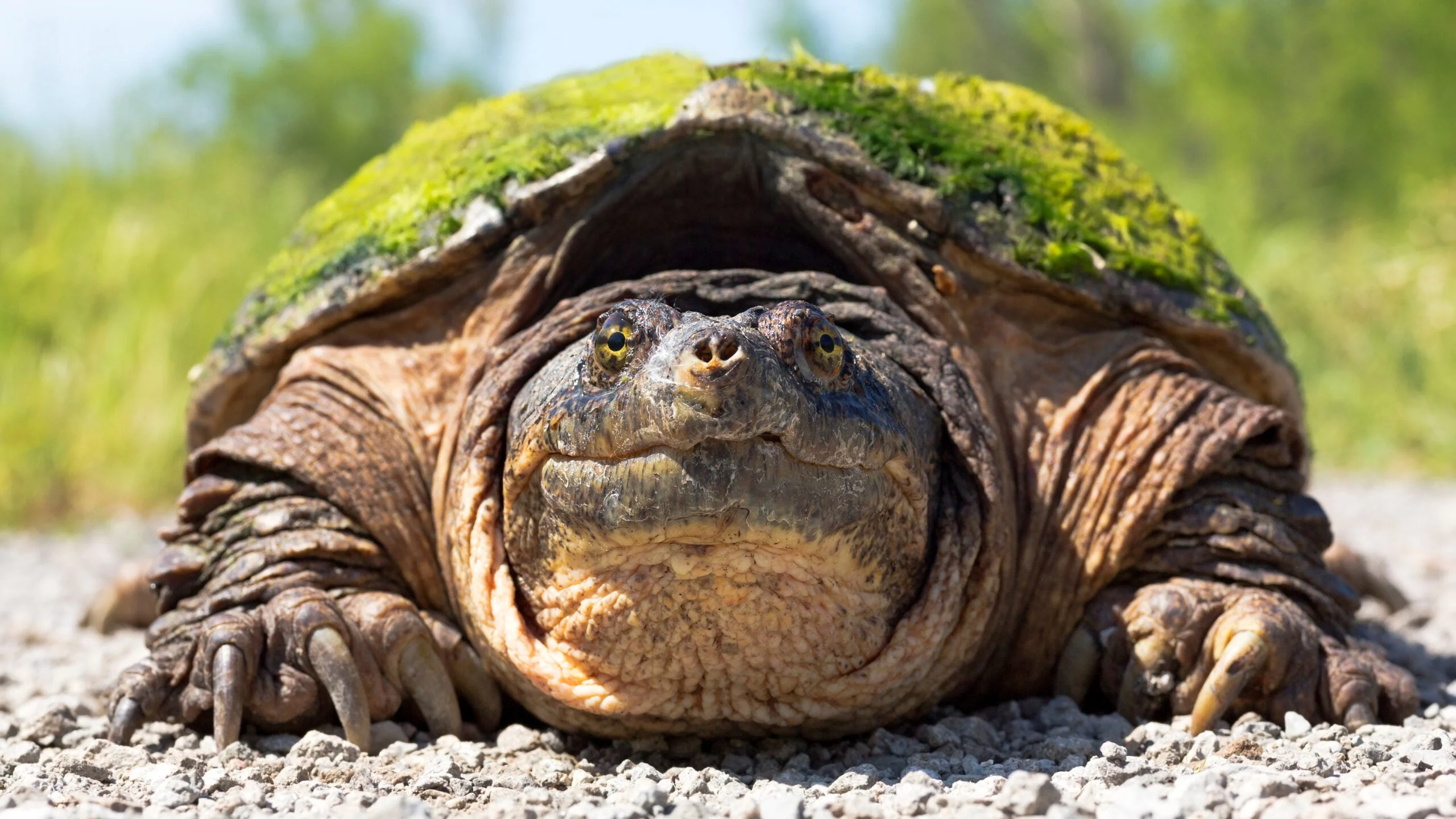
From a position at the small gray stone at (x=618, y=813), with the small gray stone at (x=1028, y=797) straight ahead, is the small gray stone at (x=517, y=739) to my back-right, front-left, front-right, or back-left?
back-left

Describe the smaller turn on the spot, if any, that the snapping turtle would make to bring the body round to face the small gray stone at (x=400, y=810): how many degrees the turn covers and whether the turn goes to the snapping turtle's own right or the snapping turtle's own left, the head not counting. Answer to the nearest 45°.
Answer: approximately 45° to the snapping turtle's own right

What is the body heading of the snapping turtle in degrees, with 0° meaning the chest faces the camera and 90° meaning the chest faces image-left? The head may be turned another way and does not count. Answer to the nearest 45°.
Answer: approximately 0°

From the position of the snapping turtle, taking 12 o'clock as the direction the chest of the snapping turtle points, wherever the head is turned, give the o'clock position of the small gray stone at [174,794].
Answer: The small gray stone is roughly at 2 o'clock from the snapping turtle.
